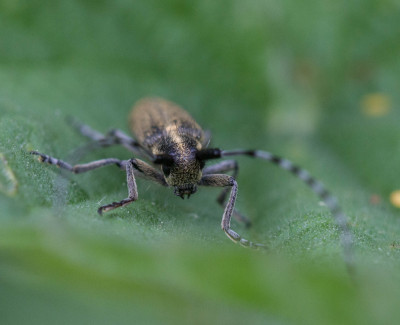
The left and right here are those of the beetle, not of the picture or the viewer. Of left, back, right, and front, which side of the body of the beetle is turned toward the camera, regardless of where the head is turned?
front
